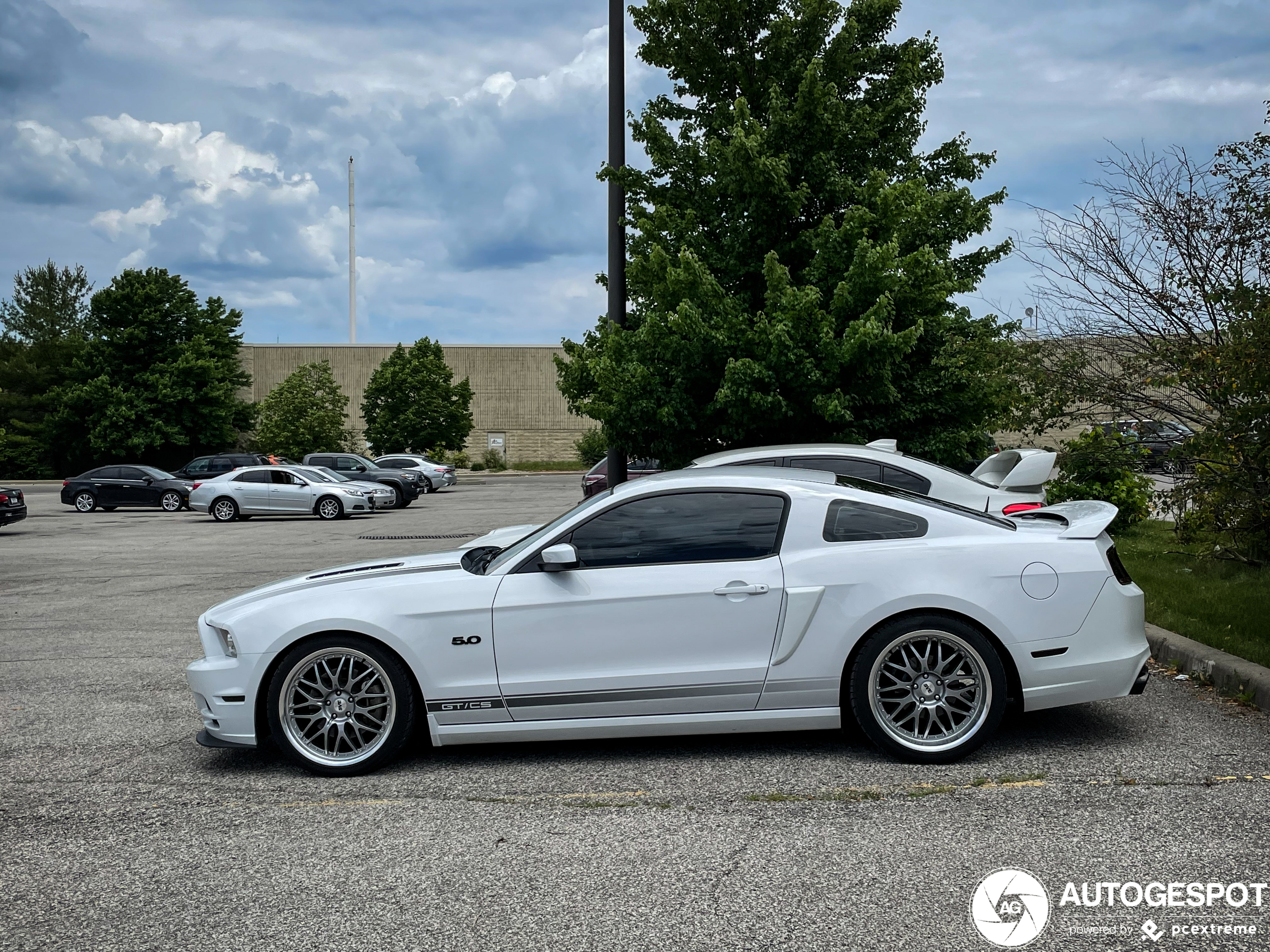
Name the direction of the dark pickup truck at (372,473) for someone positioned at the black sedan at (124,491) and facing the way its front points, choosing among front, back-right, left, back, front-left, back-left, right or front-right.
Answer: front

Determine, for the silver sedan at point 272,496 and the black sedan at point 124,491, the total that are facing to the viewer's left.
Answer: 0

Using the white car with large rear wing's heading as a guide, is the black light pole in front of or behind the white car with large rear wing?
in front

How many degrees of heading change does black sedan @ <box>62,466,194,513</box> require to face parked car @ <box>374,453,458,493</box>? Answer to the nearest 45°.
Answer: approximately 45° to its left

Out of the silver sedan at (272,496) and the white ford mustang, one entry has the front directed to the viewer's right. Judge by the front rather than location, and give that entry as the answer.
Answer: the silver sedan

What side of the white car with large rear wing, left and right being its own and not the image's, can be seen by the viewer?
left

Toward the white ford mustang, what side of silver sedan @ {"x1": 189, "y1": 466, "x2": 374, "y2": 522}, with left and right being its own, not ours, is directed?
right

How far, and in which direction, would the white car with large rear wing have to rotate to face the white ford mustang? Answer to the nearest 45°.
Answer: approximately 90° to its left

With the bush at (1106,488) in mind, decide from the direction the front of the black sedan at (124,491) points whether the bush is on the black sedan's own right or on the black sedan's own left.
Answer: on the black sedan's own right

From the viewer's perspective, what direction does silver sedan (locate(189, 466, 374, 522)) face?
to the viewer's right

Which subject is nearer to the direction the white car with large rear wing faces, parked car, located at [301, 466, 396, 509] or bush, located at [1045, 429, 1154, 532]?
the parked car

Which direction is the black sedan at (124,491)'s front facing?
to the viewer's right

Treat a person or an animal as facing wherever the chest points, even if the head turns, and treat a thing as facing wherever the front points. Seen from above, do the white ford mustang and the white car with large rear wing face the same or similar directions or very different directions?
same or similar directions

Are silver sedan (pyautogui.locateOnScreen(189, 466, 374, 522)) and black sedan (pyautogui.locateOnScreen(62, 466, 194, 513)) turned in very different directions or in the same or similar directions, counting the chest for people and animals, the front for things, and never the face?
same or similar directions

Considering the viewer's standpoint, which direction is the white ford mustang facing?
facing to the left of the viewer
